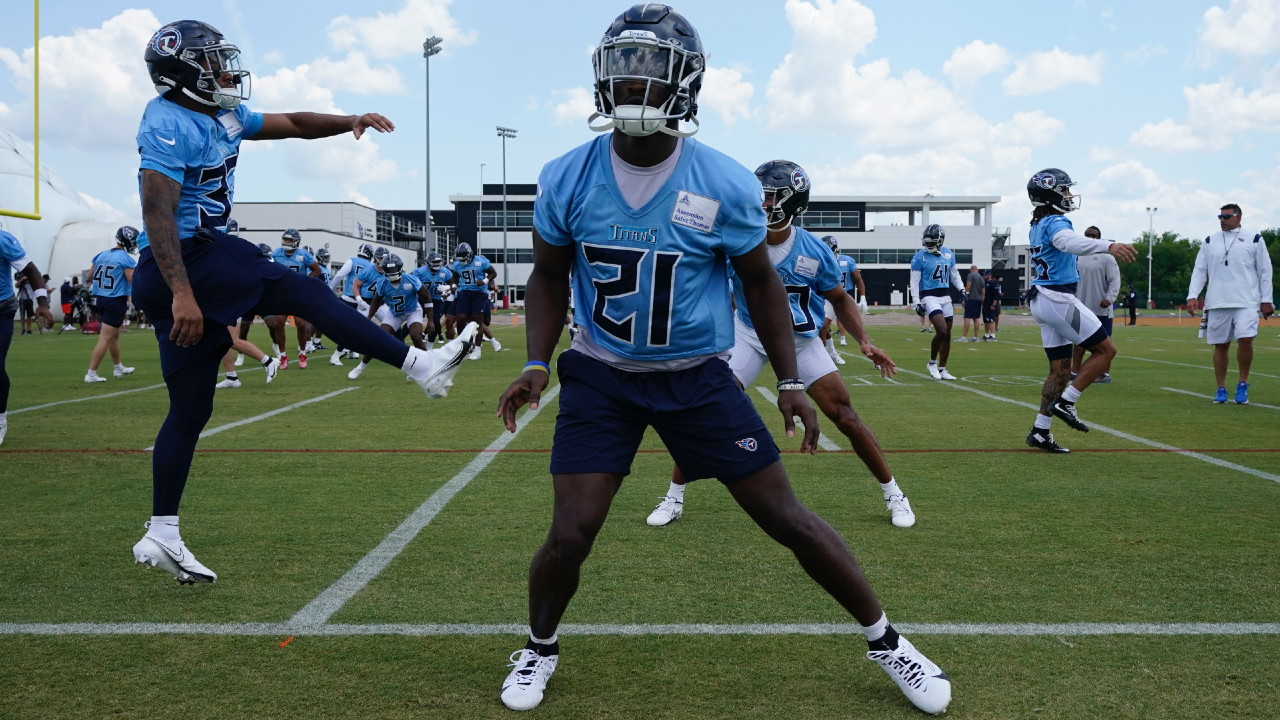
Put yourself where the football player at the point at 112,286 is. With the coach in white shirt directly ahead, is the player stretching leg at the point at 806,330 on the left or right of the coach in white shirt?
right

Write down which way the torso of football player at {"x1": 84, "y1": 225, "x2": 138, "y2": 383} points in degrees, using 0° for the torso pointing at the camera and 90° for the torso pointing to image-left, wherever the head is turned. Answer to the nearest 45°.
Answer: approximately 225°

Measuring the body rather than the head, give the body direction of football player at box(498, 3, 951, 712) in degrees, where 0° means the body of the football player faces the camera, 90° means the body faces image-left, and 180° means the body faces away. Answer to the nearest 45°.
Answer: approximately 0°

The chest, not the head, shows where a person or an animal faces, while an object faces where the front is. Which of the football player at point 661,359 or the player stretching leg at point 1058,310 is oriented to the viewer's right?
the player stretching leg

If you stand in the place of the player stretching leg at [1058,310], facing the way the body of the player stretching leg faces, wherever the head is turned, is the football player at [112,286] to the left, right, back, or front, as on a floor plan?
back

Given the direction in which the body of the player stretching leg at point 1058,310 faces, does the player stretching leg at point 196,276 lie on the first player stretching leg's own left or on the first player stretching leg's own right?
on the first player stretching leg's own right

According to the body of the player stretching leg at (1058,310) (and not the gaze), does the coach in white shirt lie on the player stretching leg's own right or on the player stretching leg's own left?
on the player stretching leg's own left
